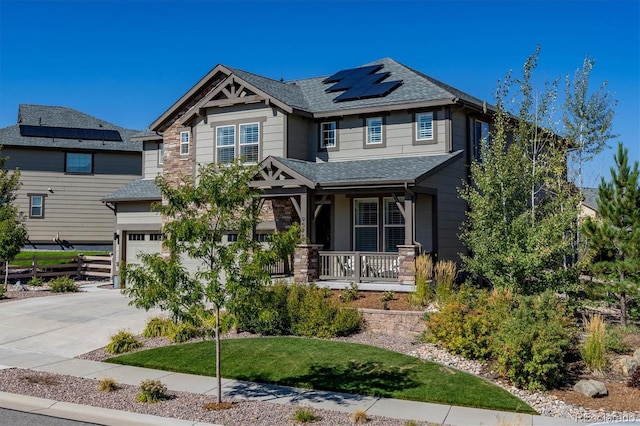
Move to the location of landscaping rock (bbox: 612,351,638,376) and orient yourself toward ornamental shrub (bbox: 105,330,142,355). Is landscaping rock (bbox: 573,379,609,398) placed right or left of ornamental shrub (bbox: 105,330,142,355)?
left

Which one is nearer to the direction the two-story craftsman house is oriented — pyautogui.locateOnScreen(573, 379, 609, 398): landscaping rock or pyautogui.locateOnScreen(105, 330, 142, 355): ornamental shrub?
the ornamental shrub

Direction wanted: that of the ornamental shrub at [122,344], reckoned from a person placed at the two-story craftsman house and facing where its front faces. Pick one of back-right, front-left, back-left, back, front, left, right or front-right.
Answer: front

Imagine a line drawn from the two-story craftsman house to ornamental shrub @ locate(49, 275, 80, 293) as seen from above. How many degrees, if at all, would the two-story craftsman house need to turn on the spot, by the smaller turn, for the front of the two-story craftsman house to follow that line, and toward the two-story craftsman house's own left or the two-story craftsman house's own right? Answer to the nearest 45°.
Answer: approximately 45° to the two-story craftsman house's own right

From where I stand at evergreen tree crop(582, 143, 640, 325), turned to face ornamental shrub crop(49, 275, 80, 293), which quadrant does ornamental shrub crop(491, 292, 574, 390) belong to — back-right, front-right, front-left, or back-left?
front-left

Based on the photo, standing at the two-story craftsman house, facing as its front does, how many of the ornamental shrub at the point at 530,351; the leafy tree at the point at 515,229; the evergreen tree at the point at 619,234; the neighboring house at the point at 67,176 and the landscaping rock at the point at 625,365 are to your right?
1

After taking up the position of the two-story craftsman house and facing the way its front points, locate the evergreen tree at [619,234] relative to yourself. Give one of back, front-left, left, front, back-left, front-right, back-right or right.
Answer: left

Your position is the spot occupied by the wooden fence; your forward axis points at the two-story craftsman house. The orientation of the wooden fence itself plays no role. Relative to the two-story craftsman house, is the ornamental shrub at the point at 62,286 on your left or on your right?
right

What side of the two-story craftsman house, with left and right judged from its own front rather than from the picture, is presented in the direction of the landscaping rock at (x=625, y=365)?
left

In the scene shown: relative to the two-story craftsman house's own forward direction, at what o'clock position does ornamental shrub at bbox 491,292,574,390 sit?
The ornamental shrub is roughly at 10 o'clock from the two-story craftsman house.

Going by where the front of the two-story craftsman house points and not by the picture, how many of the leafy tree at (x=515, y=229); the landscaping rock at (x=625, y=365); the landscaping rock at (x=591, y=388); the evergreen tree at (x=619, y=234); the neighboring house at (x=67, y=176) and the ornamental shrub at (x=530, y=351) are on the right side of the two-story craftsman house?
1

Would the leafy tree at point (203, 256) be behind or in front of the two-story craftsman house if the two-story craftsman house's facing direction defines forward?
in front

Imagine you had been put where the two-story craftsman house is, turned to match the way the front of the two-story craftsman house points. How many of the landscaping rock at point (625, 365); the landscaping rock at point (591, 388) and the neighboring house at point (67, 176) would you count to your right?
1

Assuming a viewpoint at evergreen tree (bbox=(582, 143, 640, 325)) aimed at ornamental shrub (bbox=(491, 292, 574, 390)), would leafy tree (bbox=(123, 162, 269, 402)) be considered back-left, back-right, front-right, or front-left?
front-right

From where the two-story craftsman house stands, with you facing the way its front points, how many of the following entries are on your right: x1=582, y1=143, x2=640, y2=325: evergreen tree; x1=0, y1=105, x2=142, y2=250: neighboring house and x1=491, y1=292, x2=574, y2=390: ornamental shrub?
1

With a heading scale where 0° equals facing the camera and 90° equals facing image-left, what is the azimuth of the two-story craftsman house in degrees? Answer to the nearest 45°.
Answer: approximately 45°

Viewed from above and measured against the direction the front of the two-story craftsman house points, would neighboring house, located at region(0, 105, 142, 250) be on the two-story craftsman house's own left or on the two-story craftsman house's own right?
on the two-story craftsman house's own right

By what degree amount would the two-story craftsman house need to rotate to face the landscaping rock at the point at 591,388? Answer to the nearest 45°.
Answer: approximately 45° to its left

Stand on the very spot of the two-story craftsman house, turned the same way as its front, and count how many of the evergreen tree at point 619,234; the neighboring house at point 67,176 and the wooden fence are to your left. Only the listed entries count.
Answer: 1
